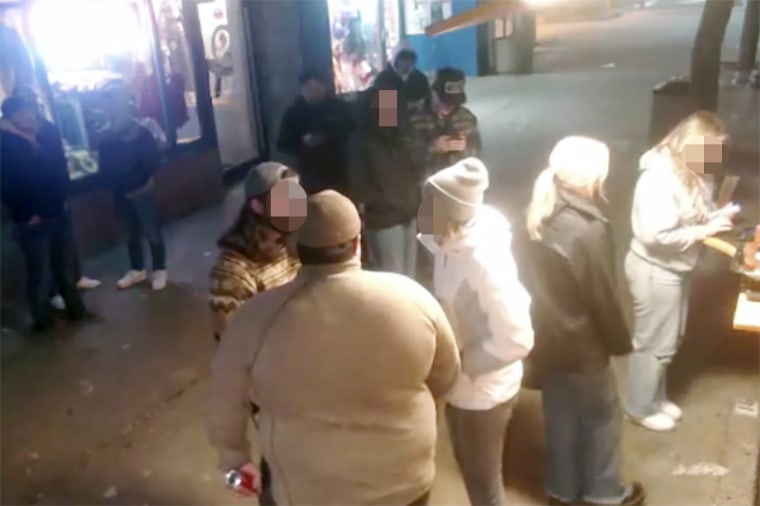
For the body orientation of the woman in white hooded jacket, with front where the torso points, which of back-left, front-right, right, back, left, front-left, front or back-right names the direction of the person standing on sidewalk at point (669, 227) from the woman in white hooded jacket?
back-right

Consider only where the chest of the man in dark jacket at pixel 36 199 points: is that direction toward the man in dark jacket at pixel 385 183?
yes

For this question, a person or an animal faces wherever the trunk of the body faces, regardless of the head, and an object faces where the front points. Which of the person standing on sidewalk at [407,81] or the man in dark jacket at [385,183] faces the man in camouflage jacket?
the person standing on sidewalk

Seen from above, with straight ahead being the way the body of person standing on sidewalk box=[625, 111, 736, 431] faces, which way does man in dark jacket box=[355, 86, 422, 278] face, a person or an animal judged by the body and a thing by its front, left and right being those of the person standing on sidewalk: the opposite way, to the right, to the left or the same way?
to the right

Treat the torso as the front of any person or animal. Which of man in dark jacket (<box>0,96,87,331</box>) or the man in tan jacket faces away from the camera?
the man in tan jacket

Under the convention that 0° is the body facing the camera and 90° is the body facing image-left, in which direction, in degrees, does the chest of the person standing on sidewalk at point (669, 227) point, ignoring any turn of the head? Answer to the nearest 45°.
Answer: approximately 270°

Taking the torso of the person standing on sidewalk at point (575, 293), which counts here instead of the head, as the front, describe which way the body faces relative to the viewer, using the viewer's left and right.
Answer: facing away from the viewer and to the right of the viewer

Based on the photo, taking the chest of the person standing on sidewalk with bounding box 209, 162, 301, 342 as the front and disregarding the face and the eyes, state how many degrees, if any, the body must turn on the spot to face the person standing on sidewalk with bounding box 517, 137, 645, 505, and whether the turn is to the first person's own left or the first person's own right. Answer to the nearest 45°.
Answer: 0° — they already face them

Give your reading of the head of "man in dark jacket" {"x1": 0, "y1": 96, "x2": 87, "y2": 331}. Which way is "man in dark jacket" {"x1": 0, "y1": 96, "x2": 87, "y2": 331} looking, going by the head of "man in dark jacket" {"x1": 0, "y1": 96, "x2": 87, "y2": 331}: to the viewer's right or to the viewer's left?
to the viewer's right

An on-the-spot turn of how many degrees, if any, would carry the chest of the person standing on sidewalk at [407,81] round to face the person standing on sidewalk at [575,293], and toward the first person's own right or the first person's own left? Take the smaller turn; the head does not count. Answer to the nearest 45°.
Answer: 0° — they already face them

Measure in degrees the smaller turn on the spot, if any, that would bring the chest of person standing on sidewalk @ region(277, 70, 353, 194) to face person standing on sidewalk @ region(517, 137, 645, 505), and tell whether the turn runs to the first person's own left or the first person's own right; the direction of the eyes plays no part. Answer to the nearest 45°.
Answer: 0° — they already face them
